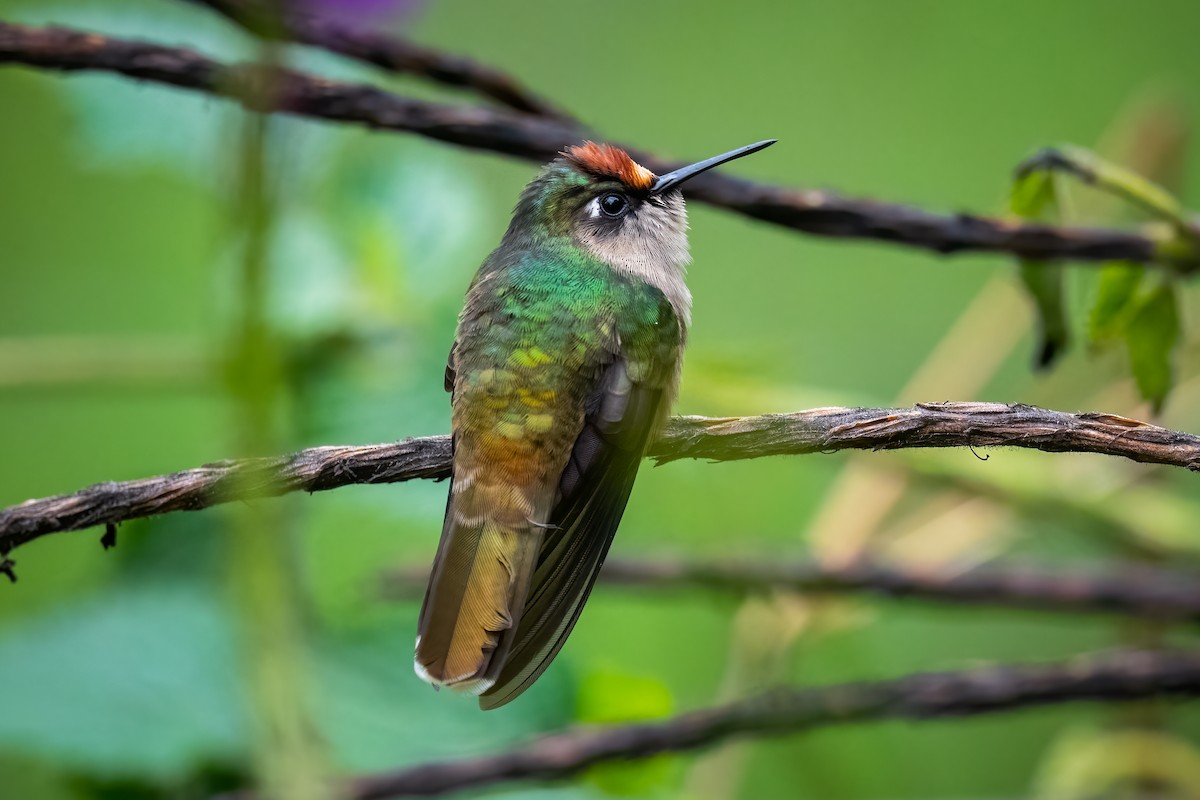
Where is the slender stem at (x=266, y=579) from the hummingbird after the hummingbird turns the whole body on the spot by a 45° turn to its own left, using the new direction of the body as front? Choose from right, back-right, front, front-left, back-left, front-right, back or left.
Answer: back

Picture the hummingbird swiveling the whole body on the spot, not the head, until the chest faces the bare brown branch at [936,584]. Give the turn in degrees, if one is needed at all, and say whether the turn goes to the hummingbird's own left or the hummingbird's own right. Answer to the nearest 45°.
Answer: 0° — it already faces it

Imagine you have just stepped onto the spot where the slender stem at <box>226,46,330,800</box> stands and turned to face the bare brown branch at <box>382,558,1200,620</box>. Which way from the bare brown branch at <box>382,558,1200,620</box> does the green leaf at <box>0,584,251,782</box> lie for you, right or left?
left

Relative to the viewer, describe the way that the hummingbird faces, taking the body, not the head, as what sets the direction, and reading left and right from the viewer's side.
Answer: facing away from the viewer and to the right of the viewer
